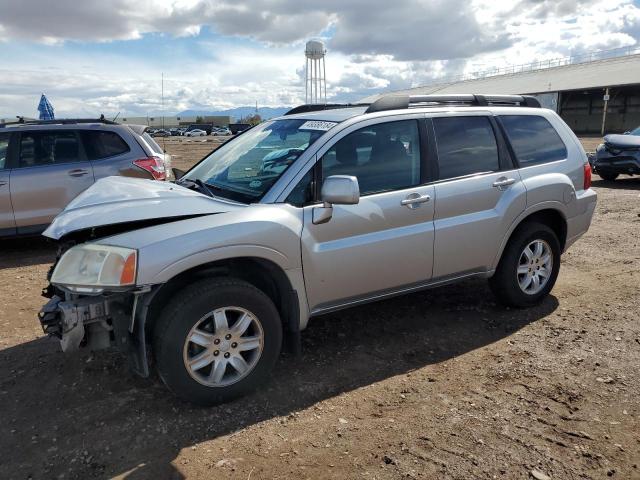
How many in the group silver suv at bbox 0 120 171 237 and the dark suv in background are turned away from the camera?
0

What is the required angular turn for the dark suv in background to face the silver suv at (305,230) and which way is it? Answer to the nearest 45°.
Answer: approximately 45° to its left

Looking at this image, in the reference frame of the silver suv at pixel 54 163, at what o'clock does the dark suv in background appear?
The dark suv in background is roughly at 6 o'clock from the silver suv.

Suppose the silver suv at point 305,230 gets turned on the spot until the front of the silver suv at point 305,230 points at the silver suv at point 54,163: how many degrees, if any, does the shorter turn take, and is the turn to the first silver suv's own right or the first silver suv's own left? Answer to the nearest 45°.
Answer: approximately 90° to the first silver suv's own right

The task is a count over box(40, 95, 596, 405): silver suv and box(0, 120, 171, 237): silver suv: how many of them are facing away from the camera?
0

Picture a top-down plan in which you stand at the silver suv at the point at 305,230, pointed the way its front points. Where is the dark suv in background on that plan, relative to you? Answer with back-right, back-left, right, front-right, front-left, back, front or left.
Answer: back

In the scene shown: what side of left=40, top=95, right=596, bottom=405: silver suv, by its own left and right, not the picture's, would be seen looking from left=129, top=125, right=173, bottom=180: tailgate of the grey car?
right

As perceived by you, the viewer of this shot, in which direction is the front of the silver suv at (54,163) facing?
facing to the left of the viewer

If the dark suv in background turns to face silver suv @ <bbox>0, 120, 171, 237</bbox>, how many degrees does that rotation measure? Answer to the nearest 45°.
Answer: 0° — it already faces it

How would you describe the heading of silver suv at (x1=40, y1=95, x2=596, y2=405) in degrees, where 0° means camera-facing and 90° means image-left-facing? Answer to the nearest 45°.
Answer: approximately 45°
